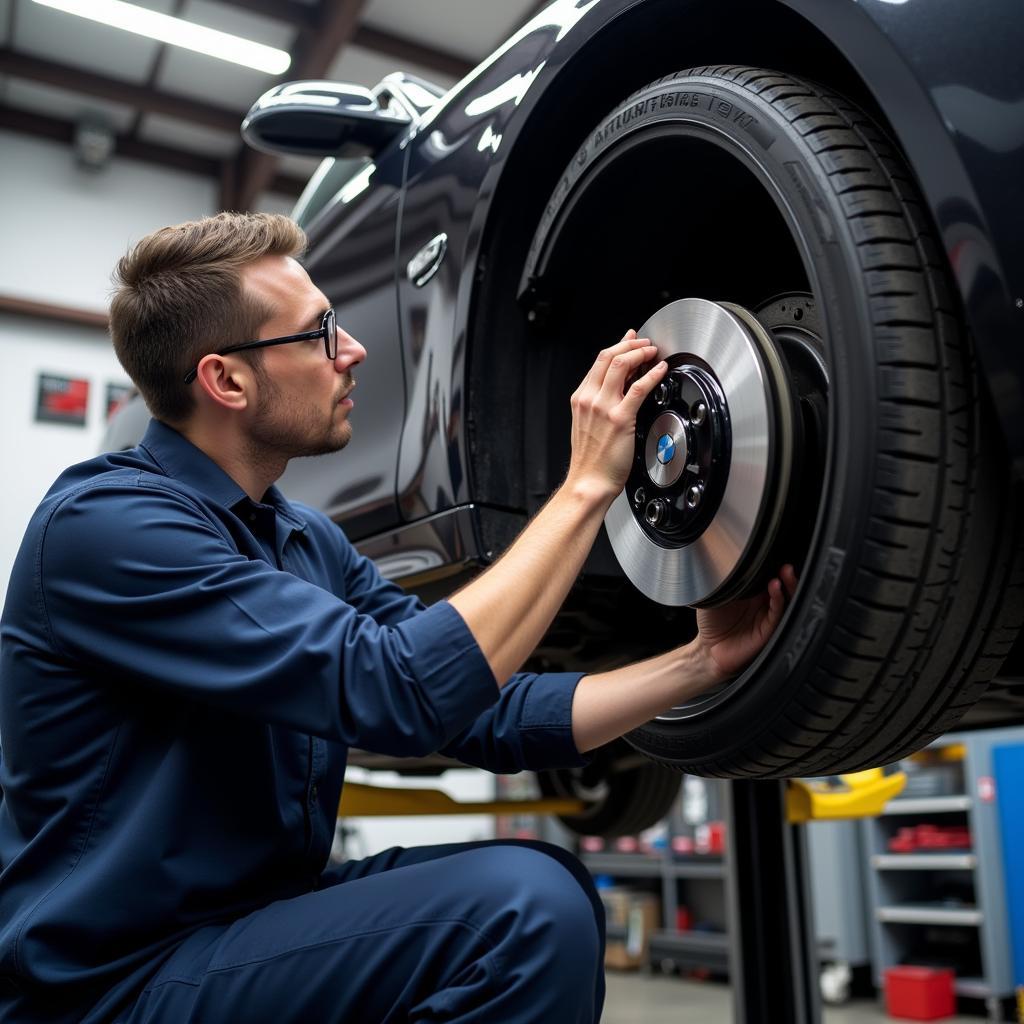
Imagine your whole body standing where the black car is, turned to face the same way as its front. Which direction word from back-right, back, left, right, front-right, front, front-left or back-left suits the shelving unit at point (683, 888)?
back-left

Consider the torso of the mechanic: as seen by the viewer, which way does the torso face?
to the viewer's right

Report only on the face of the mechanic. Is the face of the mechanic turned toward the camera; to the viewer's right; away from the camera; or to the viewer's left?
to the viewer's right

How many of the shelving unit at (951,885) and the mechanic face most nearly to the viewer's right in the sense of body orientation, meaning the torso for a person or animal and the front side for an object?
1

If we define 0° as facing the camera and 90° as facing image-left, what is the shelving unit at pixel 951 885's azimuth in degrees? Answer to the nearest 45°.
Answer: approximately 45°

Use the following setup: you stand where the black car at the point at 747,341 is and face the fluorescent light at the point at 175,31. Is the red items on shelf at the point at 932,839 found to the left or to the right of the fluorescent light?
right

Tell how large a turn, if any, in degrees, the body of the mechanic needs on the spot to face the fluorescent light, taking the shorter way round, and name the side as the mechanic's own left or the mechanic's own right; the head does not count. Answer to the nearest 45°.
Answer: approximately 90° to the mechanic's own left

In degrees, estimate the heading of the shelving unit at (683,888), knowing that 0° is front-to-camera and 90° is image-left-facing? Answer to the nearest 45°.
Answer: approximately 0°

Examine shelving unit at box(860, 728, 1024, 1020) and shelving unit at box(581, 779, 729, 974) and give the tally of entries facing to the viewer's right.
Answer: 0

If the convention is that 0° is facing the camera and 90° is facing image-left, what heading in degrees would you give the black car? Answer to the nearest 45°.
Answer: approximately 315°

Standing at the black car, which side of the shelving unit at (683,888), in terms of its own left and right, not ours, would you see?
front
